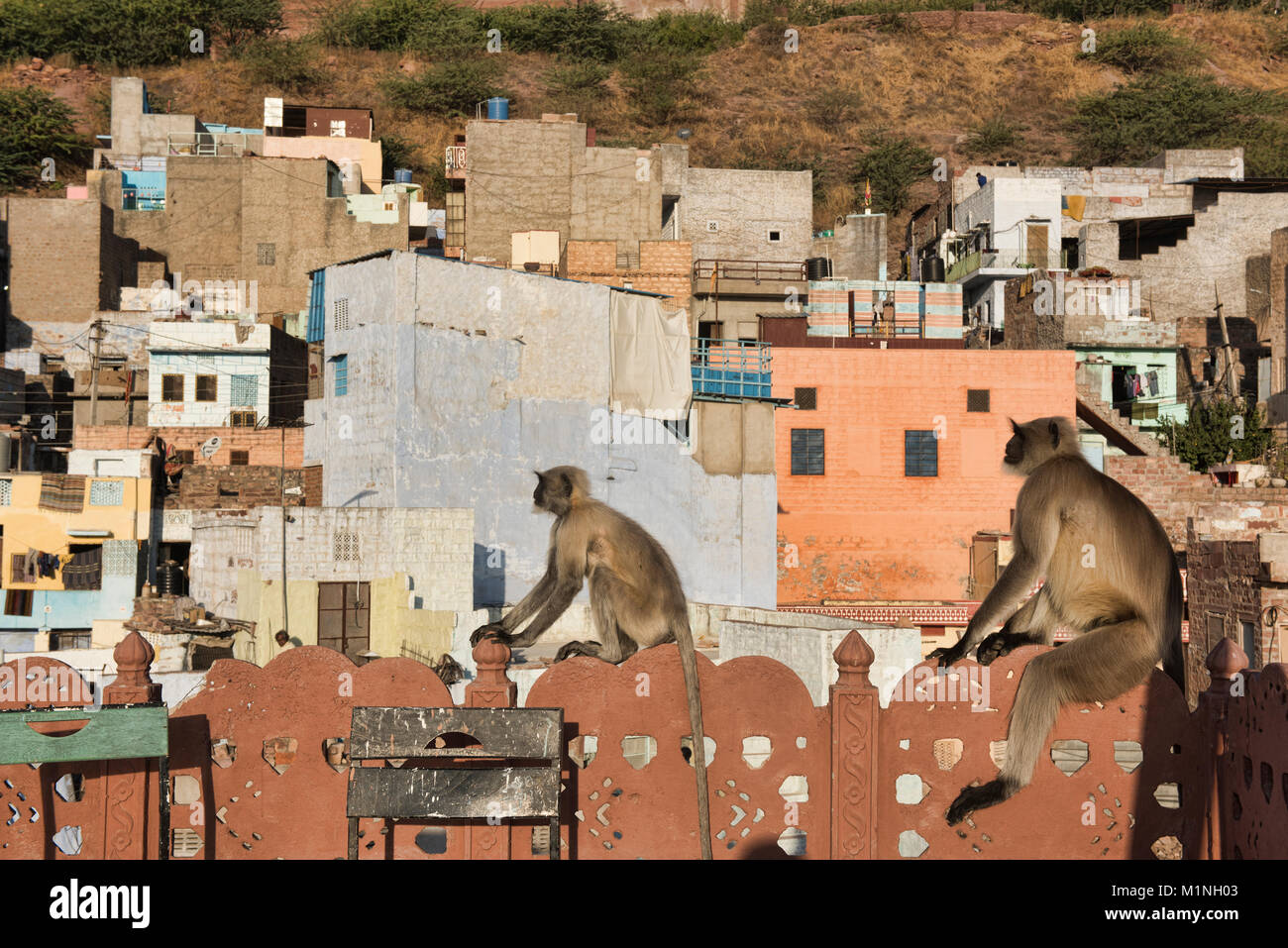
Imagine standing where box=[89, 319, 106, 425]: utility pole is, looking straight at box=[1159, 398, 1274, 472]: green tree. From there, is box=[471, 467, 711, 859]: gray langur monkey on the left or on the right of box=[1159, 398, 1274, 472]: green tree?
right

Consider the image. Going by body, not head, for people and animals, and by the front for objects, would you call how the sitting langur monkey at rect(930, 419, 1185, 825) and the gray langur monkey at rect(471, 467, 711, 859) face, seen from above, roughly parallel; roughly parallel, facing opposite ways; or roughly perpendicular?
roughly parallel

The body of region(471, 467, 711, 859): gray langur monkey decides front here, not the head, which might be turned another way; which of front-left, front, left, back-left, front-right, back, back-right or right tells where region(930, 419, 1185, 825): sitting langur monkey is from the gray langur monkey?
back-left

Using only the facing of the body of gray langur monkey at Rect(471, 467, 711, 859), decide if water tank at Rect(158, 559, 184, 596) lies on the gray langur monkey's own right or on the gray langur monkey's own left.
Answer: on the gray langur monkey's own right

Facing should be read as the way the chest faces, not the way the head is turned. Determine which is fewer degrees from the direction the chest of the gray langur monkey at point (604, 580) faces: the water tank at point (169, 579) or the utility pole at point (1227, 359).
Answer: the water tank

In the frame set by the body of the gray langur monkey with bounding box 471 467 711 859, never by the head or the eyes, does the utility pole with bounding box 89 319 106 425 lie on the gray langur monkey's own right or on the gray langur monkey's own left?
on the gray langur monkey's own right

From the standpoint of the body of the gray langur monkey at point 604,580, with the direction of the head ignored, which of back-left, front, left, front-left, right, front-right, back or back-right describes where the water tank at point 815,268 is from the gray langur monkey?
right

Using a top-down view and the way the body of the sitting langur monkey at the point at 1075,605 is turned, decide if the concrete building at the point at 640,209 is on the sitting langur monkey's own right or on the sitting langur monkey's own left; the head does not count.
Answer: on the sitting langur monkey's own right

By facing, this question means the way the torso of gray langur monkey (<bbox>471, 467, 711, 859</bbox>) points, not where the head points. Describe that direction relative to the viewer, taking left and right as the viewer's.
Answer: facing to the left of the viewer

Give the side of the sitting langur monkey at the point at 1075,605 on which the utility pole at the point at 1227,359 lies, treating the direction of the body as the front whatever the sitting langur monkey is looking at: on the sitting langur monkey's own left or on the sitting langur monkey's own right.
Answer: on the sitting langur monkey's own right

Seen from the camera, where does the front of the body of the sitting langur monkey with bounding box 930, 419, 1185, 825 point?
to the viewer's left

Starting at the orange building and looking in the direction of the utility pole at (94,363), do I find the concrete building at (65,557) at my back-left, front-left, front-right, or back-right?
front-left
